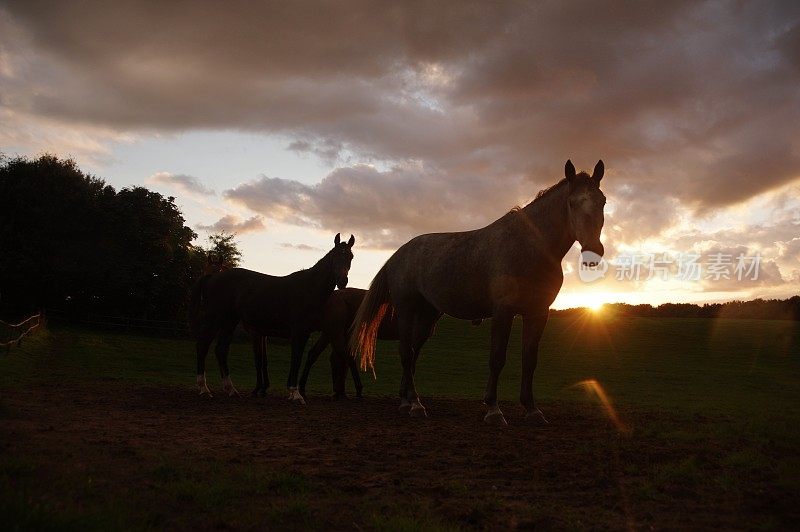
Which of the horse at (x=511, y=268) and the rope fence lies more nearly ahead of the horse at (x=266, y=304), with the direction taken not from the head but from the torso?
the horse

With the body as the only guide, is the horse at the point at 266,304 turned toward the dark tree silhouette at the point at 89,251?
no

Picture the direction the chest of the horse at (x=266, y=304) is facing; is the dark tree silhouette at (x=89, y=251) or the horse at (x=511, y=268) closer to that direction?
the horse

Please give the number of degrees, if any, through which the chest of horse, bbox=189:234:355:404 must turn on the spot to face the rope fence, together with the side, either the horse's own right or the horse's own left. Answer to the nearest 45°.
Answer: approximately 135° to the horse's own left

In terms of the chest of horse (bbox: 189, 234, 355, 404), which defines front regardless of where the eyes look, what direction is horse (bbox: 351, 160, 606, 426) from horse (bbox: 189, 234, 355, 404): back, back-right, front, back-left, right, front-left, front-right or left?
front-right

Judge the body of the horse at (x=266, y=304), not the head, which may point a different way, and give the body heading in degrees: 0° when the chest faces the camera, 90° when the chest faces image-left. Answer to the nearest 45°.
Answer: approximately 270°
